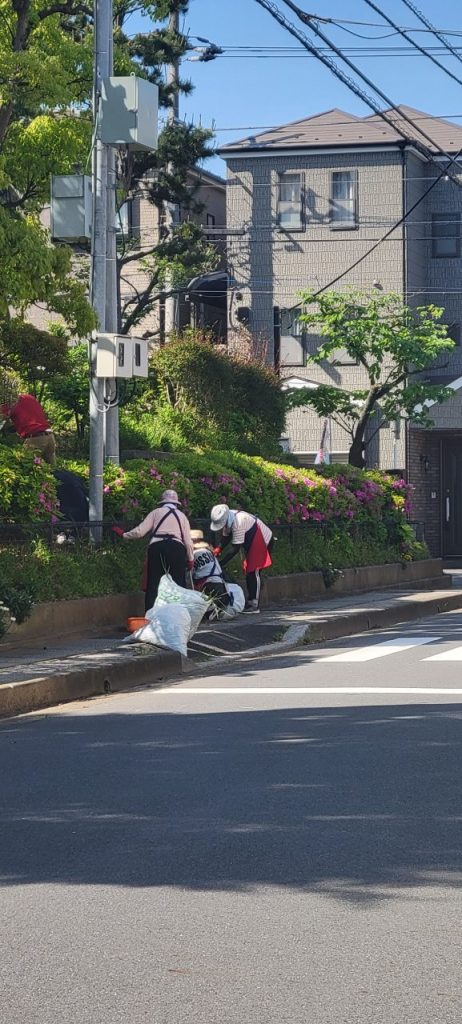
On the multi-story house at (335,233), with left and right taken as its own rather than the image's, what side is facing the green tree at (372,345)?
front

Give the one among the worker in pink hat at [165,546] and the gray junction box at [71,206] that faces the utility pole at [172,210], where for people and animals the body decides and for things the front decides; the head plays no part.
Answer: the worker in pink hat

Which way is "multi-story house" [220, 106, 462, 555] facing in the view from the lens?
facing the viewer

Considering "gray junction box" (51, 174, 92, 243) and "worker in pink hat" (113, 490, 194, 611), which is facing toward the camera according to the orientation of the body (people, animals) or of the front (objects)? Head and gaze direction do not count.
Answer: the gray junction box

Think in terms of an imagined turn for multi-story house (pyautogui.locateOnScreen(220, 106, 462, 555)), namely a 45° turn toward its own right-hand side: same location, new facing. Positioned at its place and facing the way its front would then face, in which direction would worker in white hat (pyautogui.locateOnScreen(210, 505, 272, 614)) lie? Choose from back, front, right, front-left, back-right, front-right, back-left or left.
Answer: front-left

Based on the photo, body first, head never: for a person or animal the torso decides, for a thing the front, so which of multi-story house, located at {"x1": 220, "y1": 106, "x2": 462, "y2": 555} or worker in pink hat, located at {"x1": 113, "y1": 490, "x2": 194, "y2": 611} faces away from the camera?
the worker in pink hat

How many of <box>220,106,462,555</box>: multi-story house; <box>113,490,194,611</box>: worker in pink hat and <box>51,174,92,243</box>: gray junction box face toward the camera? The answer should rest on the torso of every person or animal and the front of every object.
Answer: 2

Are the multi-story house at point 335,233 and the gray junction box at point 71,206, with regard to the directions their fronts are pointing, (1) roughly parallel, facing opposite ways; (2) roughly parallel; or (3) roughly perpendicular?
roughly parallel

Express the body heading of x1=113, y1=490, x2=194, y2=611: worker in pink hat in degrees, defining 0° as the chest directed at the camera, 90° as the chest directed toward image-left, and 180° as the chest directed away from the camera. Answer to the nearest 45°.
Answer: approximately 180°

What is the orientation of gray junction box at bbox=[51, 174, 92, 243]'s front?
toward the camera

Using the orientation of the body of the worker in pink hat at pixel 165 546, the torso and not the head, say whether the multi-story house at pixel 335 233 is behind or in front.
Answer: in front

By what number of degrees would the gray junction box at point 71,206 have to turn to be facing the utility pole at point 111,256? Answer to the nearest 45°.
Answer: approximately 135° to its left

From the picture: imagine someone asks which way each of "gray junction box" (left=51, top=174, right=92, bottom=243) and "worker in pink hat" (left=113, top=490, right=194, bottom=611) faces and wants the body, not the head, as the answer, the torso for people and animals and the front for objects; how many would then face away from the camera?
1

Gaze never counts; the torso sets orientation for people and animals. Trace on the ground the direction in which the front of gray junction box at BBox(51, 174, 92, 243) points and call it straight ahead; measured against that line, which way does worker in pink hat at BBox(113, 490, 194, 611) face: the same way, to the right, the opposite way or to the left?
the opposite way
